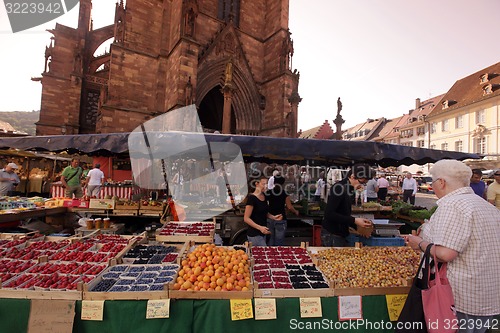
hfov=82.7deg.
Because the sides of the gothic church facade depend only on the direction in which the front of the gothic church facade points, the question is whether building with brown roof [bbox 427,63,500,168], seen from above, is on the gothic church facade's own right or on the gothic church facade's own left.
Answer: on the gothic church facade's own left

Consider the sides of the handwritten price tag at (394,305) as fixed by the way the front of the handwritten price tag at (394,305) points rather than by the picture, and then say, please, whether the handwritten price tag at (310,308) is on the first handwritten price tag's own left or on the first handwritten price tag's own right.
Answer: on the first handwritten price tag's own right

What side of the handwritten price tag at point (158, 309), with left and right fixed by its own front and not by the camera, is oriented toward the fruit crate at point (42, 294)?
right

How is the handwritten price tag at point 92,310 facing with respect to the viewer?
toward the camera

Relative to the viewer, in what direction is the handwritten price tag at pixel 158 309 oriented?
toward the camera

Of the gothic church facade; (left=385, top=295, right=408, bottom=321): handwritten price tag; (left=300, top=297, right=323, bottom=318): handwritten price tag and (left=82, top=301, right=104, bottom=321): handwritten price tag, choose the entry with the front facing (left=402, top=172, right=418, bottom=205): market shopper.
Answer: the gothic church facade

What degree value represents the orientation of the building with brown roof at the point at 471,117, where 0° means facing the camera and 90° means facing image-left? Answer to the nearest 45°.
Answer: approximately 45°

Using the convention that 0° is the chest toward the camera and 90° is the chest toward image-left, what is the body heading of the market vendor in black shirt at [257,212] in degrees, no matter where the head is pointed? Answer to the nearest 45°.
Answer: approximately 315°

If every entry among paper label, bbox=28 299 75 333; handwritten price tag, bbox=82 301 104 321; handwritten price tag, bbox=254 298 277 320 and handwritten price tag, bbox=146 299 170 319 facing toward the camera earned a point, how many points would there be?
4

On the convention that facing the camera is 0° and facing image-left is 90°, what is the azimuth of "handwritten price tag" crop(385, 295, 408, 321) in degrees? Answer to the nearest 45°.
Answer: approximately 0°

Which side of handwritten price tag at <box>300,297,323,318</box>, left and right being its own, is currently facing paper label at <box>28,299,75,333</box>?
right

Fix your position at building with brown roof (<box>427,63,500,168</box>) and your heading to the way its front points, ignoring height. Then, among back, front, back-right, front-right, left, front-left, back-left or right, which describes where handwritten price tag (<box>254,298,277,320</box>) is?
front-left

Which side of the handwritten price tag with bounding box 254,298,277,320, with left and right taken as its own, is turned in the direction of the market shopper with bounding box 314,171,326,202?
back
